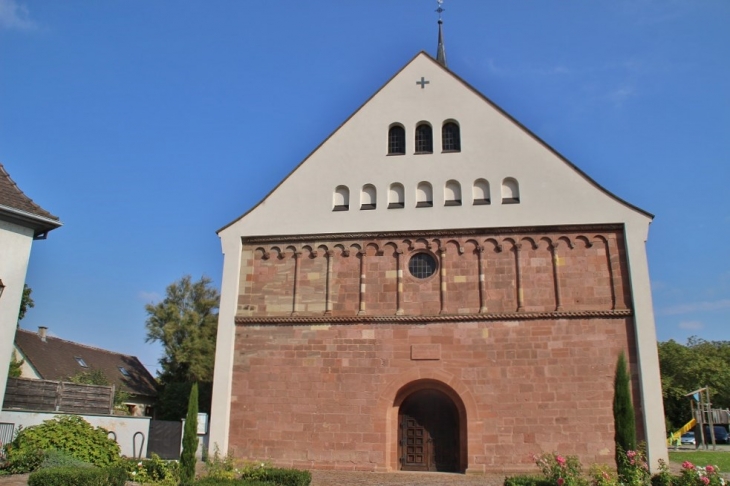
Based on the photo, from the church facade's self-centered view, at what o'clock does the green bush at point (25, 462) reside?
The green bush is roughly at 2 o'clock from the church facade.

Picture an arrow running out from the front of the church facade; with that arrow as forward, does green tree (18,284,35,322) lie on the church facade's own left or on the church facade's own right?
on the church facade's own right

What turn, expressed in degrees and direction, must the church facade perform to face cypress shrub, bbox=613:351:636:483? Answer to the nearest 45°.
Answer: approximately 45° to its left

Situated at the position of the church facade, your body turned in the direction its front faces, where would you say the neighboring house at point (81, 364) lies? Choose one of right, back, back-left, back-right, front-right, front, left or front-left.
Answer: back-right

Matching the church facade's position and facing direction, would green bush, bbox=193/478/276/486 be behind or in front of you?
in front

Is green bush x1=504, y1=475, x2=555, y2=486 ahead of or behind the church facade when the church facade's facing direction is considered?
ahead

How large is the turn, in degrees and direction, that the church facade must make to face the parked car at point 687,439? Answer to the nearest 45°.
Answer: approximately 135° to its left

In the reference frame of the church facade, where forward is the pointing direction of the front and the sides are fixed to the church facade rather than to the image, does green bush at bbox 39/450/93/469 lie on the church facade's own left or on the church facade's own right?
on the church facade's own right

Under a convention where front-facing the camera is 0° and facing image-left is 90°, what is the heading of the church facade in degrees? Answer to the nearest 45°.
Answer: approximately 0°

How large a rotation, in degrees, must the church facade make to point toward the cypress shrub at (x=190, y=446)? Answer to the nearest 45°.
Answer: approximately 45° to its right

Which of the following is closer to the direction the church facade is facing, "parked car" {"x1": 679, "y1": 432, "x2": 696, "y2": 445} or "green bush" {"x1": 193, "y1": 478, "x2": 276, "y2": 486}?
the green bush

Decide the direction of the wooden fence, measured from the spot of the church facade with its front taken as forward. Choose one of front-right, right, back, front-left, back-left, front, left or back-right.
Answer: right

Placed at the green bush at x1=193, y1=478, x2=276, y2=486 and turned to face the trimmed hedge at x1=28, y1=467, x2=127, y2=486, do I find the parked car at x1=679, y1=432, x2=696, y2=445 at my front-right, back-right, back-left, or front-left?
back-right
